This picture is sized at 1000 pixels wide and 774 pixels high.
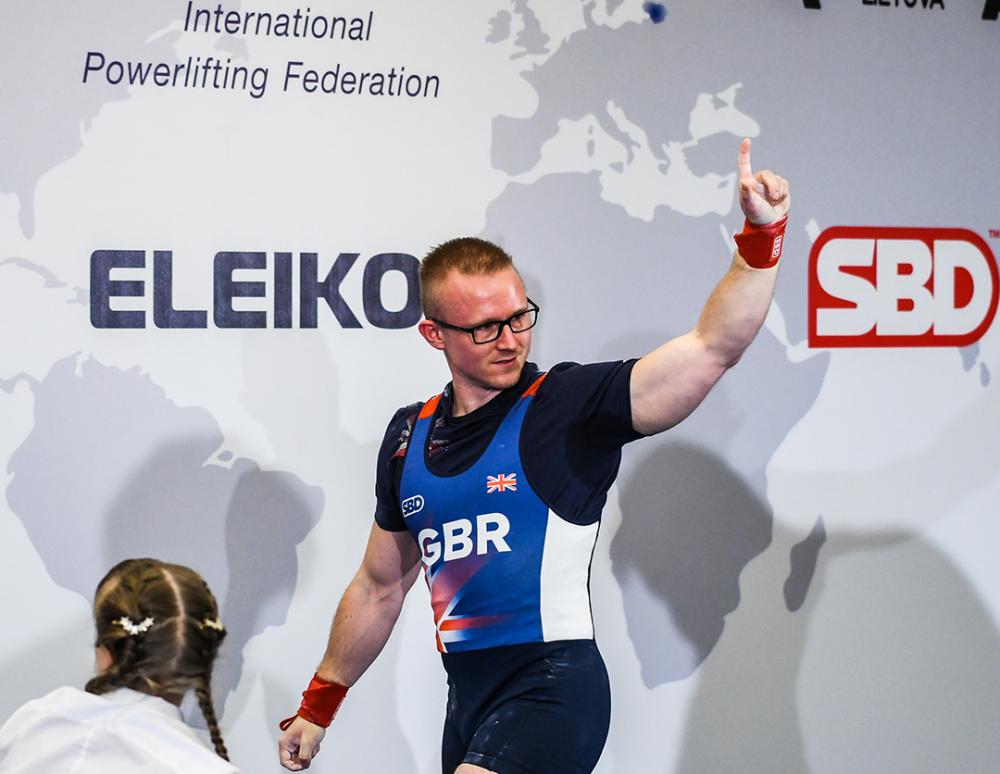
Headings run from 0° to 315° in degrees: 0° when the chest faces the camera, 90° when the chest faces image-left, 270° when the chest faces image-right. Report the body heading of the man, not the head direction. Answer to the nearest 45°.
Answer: approximately 45°

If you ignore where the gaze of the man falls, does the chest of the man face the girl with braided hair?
yes
